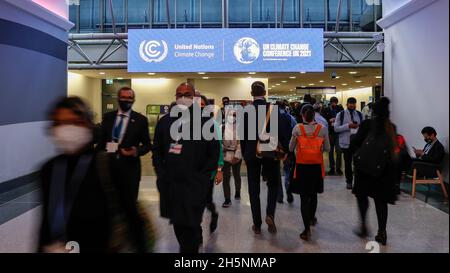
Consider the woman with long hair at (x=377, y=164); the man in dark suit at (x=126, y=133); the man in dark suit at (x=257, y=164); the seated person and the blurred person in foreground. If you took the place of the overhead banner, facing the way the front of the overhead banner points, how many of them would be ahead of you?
5

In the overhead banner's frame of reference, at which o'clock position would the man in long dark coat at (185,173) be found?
The man in long dark coat is roughly at 12 o'clock from the overhead banner.

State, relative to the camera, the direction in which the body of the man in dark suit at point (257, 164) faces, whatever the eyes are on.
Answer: away from the camera

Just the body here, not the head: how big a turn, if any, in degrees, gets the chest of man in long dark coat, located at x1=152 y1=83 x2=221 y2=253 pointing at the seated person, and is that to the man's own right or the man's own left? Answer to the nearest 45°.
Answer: approximately 135° to the man's own left

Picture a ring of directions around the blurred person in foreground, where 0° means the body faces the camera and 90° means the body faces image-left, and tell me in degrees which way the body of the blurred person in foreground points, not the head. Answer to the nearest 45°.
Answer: approximately 45°

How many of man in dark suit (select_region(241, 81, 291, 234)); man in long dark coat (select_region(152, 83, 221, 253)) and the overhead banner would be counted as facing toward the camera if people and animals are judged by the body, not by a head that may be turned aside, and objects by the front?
2

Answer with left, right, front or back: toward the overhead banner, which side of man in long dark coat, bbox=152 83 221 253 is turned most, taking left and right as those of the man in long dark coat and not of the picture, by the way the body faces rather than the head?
back

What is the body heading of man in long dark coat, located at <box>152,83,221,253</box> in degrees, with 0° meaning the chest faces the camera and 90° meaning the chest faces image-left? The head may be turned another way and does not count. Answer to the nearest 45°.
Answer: approximately 0°

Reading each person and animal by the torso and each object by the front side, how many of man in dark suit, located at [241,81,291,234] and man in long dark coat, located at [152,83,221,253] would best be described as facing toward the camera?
1

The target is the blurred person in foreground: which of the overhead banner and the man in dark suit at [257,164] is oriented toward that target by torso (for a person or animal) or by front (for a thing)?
the overhead banner

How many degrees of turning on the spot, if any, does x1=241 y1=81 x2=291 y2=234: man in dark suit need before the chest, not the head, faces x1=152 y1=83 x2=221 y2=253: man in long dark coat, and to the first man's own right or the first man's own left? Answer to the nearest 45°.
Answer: approximately 180°

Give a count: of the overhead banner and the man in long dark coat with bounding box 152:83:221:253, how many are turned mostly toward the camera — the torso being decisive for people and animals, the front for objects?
2
